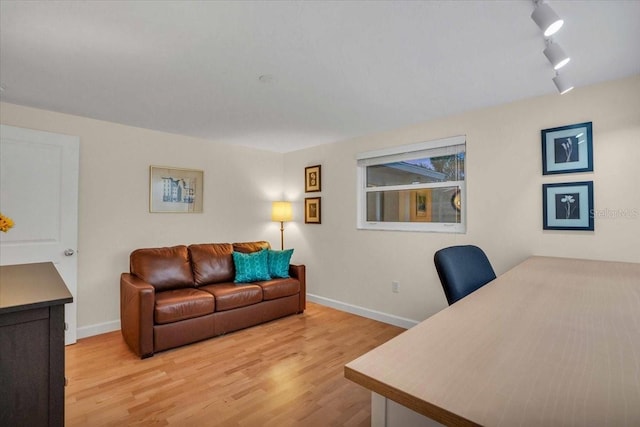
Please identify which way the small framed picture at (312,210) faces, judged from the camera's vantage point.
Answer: facing the viewer and to the left of the viewer

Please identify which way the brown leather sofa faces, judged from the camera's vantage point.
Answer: facing the viewer and to the right of the viewer

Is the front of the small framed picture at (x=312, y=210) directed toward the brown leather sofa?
yes

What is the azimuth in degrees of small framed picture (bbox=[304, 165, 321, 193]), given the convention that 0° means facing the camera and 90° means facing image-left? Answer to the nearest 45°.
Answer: approximately 45°

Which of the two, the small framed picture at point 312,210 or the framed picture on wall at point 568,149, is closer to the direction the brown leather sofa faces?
the framed picture on wall

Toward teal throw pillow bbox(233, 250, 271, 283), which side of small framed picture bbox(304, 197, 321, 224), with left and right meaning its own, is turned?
front

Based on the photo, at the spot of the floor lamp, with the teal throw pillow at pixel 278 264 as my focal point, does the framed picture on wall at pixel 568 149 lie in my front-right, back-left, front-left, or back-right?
front-left

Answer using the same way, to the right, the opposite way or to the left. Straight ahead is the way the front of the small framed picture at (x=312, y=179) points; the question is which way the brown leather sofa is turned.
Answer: to the left

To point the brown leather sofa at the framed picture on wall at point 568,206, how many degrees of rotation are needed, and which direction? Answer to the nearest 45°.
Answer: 0° — it already faces it

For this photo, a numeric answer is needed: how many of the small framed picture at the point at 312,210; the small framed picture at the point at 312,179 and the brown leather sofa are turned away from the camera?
0

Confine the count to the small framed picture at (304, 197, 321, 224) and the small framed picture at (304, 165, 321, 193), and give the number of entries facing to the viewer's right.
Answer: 0

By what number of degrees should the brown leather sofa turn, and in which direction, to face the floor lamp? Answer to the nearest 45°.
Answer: approximately 90° to its left

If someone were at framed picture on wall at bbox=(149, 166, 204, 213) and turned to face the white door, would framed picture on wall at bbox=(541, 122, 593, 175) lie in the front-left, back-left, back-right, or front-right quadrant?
back-left

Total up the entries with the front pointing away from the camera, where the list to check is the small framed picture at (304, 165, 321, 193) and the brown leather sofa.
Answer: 0

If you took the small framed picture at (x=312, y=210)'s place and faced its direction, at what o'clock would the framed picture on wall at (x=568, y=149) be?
The framed picture on wall is roughly at 9 o'clock from the small framed picture.

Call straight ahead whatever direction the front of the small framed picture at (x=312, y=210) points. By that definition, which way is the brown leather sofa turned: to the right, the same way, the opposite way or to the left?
to the left
